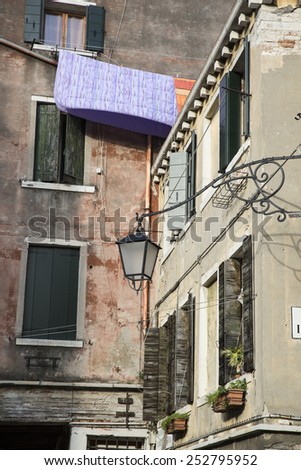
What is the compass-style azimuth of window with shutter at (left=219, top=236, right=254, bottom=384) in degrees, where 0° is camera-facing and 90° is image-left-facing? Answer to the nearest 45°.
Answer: approximately 45°

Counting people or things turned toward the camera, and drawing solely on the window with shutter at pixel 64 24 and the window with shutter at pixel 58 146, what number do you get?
2

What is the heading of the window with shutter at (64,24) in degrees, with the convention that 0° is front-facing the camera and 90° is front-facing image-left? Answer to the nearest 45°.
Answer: approximately 0°
